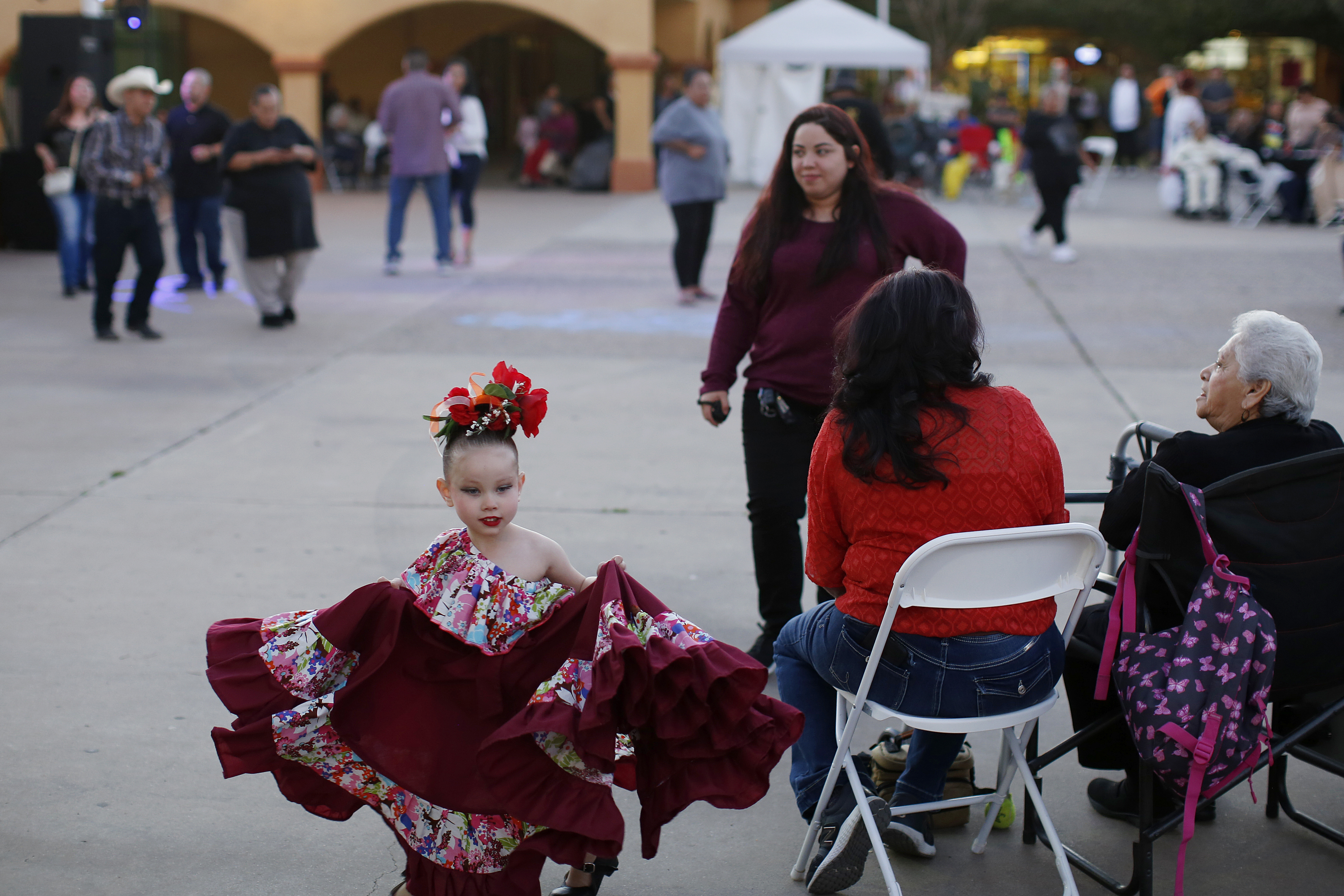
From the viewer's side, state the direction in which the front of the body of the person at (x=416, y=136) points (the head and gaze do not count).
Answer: away from the camera

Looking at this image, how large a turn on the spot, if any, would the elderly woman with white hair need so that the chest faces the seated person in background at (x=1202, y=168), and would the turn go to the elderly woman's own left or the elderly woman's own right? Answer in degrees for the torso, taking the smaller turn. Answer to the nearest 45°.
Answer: approximately 45° to the elderly woman's own right

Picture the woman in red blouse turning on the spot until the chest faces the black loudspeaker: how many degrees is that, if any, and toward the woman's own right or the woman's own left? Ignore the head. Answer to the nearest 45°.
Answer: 0° — they already face it

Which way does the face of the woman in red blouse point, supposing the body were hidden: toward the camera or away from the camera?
away from the camera

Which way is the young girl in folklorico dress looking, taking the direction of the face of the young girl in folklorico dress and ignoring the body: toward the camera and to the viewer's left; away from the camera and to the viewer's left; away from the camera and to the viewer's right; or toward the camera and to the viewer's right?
toward the camera and to the viewer's right

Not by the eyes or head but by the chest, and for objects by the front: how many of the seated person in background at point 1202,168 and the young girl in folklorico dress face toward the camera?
2

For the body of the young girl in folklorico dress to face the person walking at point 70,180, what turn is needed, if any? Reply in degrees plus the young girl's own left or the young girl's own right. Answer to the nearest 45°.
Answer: approximately 180°
